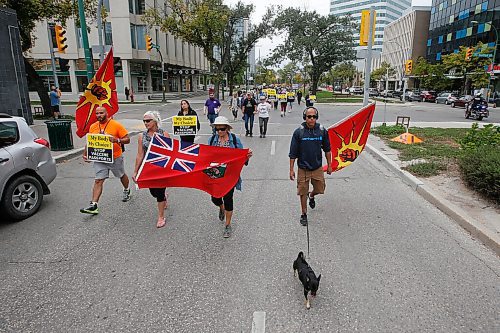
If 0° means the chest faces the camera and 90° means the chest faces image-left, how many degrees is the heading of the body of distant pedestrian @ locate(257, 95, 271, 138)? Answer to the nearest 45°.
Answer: approximately 0°

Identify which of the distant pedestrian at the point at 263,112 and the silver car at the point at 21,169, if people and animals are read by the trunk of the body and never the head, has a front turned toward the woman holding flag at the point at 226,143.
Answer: the distant pedestrian

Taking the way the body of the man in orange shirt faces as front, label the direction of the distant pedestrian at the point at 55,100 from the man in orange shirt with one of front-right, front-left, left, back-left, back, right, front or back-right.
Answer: back-right

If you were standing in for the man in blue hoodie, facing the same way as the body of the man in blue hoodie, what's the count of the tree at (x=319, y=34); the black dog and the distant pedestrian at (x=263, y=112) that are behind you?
2

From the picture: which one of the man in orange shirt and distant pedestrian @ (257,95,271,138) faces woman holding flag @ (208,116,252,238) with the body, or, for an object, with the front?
the distant pedestrian

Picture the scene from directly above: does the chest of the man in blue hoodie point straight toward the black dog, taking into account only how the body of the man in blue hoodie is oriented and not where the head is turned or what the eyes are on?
yes

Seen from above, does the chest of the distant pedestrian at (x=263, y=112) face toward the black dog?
yes

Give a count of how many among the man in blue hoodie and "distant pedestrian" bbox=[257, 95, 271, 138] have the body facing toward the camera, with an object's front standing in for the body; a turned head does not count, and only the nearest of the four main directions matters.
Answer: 2

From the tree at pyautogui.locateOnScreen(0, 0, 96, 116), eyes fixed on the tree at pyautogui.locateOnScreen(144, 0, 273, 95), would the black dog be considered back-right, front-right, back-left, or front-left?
back-right

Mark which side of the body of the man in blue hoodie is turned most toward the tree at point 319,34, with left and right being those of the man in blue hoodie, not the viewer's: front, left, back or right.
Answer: back

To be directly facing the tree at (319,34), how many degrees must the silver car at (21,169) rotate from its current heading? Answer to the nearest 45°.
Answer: approximately 180°
